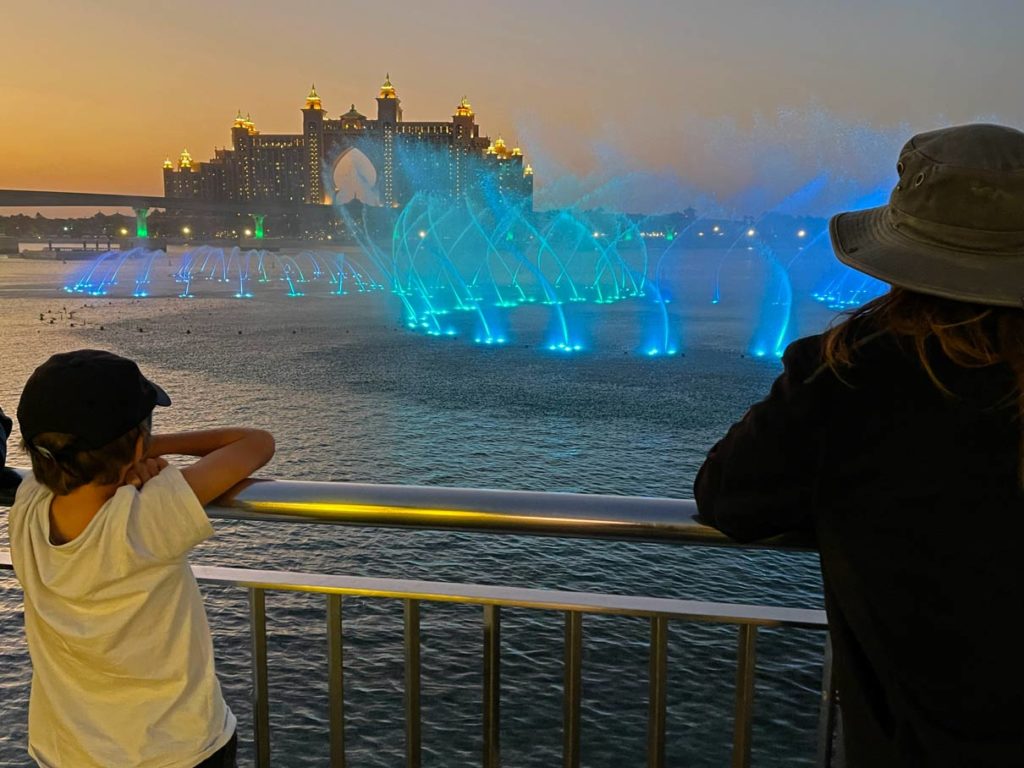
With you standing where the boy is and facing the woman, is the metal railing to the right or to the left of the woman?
left

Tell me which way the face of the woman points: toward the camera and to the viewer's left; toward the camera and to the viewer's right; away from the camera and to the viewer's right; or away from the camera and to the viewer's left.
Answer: away from the camera and to the viewer's left

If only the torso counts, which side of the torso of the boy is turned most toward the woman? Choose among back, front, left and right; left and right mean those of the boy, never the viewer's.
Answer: right

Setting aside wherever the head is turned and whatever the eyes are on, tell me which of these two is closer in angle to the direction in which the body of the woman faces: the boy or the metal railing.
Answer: the metal railing

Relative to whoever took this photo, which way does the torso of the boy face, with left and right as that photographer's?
facing away from the viewer and to the right of the viewer

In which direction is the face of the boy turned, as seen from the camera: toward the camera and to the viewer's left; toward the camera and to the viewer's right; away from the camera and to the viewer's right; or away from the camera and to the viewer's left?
away from the camera and to the viewer's right

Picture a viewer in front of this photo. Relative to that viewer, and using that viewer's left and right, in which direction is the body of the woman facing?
facing away from the viewer

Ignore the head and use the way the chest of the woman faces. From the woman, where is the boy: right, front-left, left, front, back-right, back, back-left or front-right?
left

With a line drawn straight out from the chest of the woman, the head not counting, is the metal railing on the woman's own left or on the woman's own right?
on the woman's own left
